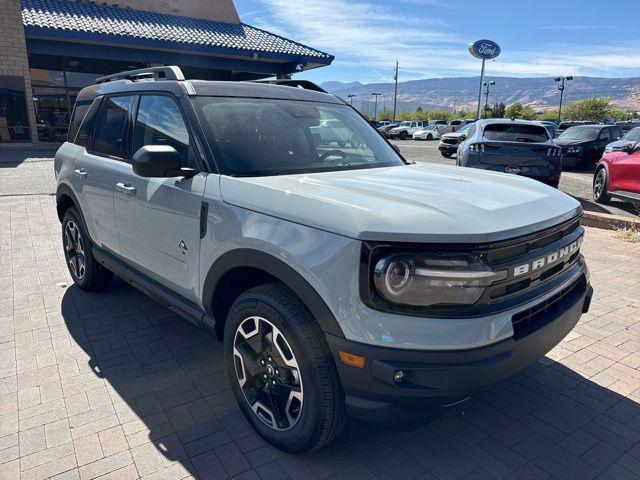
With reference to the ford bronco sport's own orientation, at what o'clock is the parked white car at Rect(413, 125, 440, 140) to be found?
The parked white car is roughly at 8 o'clock from the ford bronco sport.

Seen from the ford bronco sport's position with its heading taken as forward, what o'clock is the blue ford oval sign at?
The blue ford oval sign is roughly at 8 o'clock from the ford bronco sport.

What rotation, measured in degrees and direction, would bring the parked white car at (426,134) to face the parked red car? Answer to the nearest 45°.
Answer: approximately 45° to its left

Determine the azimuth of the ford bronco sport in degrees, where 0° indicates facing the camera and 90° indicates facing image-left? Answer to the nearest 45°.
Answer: approximately 315°

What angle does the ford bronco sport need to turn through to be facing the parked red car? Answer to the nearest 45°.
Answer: approximately 90° to its left

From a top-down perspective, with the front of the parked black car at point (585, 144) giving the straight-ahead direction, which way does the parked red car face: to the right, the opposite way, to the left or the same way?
to the right

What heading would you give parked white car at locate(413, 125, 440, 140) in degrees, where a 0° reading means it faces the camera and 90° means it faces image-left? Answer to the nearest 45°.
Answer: approximately 45°

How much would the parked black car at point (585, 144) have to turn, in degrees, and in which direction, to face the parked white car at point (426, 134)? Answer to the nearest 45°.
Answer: approximately 90° to its right

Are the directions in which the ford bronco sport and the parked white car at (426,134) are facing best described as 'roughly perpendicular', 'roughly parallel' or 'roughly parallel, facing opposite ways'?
roughly perpendicular
